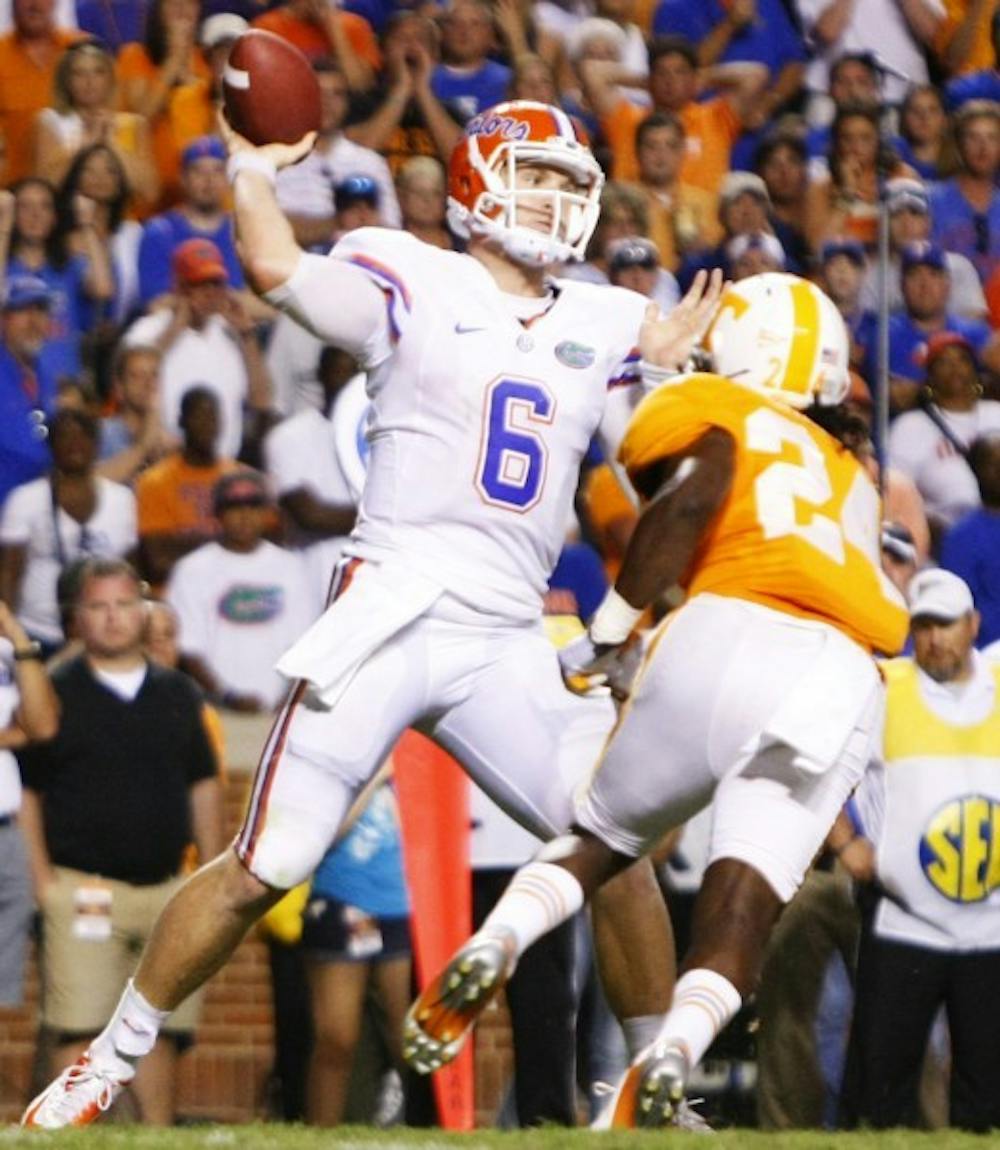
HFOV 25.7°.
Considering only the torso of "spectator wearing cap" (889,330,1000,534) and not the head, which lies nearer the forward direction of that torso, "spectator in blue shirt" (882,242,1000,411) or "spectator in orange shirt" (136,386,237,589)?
the spectator in orange shirt

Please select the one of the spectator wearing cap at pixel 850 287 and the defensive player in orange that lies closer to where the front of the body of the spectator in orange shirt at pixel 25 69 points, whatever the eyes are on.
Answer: the defensive player in orange

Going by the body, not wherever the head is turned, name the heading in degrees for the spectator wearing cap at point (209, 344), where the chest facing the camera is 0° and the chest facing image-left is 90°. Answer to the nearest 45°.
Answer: approximately 0°

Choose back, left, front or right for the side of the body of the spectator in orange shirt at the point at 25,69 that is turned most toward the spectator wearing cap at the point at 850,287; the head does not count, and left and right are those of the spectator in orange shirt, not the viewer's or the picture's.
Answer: left

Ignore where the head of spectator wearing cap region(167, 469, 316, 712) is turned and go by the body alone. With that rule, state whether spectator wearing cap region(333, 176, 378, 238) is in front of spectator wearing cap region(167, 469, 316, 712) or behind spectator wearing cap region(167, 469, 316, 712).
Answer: behind

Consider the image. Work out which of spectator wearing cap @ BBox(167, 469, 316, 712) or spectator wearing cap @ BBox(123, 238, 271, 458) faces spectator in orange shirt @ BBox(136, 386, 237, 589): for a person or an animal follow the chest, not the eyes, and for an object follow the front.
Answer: spectator wearing cap @ BBox(123, 238, 271, 458)

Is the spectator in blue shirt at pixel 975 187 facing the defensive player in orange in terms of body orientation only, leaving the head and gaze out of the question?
yes

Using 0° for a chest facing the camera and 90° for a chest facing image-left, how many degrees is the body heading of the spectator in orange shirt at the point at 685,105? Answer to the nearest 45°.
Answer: approximately 0°

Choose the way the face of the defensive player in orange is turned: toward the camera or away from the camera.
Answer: away from the camera

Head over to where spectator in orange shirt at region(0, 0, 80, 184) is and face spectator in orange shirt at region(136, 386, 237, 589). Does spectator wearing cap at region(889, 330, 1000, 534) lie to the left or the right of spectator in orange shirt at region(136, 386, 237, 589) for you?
left

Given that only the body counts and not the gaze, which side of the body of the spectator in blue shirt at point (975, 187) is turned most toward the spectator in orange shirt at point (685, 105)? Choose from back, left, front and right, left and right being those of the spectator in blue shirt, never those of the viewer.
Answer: right

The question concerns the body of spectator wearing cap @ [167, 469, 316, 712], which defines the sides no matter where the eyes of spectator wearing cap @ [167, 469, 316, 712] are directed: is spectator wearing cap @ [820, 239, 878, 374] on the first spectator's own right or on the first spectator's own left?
on the first spectator's own left
